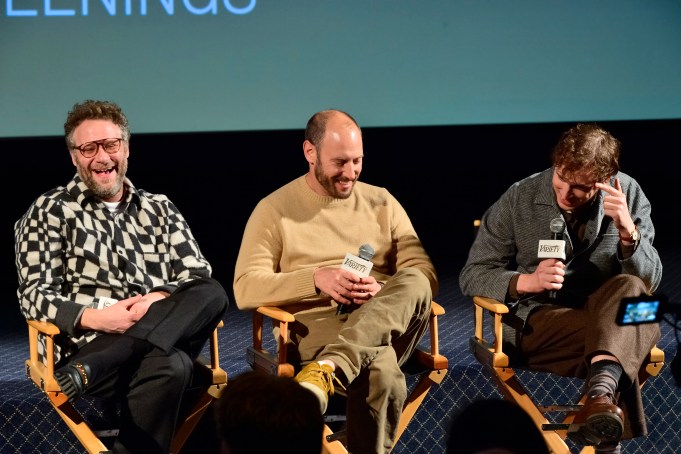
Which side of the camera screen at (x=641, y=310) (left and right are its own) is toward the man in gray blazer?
back

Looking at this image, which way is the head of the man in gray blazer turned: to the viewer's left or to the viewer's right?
to the viewer's left

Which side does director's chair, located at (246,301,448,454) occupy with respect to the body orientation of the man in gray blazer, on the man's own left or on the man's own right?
on the man's own right

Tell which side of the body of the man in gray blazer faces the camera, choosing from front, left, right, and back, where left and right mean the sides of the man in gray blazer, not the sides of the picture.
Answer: front

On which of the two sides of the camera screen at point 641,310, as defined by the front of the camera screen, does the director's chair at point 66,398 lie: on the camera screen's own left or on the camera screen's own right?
on the camera screen's own right

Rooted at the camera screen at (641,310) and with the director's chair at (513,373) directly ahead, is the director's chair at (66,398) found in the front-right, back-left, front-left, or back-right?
front-left

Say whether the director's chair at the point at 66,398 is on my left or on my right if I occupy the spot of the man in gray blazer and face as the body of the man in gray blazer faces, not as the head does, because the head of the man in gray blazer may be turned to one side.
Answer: on my right

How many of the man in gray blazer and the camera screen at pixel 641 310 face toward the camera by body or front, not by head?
2

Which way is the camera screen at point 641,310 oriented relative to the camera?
toward the camera

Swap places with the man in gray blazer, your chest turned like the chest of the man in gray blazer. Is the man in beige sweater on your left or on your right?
on your right
